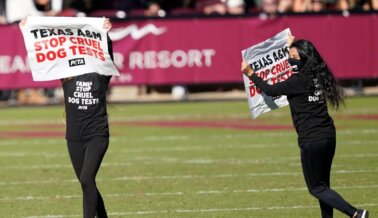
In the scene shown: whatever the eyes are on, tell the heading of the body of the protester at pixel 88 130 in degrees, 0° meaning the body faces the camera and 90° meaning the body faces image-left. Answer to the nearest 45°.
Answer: approximately 0°

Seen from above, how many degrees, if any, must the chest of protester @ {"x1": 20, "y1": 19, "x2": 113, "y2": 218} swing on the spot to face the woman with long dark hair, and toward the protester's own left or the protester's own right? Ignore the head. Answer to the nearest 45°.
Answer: approximately 90° to the protester's own left
